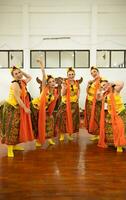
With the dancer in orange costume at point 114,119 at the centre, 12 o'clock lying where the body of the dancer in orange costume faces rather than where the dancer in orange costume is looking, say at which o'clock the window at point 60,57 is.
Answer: The window is roughly at 4 o'clock from the dancer in orange costume.

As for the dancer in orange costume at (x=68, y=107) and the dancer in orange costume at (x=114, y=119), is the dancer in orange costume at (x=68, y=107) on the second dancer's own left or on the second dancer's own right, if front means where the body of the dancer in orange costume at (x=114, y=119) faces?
on the second dancer's own right

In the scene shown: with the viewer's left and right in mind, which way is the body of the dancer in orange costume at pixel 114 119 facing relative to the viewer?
facing the viewer and to the left of the viewer

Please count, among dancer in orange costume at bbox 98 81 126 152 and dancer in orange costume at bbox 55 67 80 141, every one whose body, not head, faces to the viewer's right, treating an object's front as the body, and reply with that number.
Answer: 0

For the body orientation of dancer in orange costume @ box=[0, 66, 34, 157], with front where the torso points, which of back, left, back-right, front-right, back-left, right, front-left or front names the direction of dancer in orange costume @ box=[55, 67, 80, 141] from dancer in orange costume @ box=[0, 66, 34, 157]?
front-left

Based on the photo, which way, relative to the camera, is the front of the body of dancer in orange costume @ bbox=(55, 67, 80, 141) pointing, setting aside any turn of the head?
toward the camera

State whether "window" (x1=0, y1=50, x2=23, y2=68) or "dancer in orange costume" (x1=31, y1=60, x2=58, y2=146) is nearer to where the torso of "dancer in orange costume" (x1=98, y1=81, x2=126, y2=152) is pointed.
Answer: the dancer in orange costume

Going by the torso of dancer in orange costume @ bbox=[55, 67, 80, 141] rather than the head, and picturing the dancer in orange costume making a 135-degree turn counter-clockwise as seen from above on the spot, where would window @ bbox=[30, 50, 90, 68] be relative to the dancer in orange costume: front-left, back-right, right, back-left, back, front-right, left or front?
front-left
